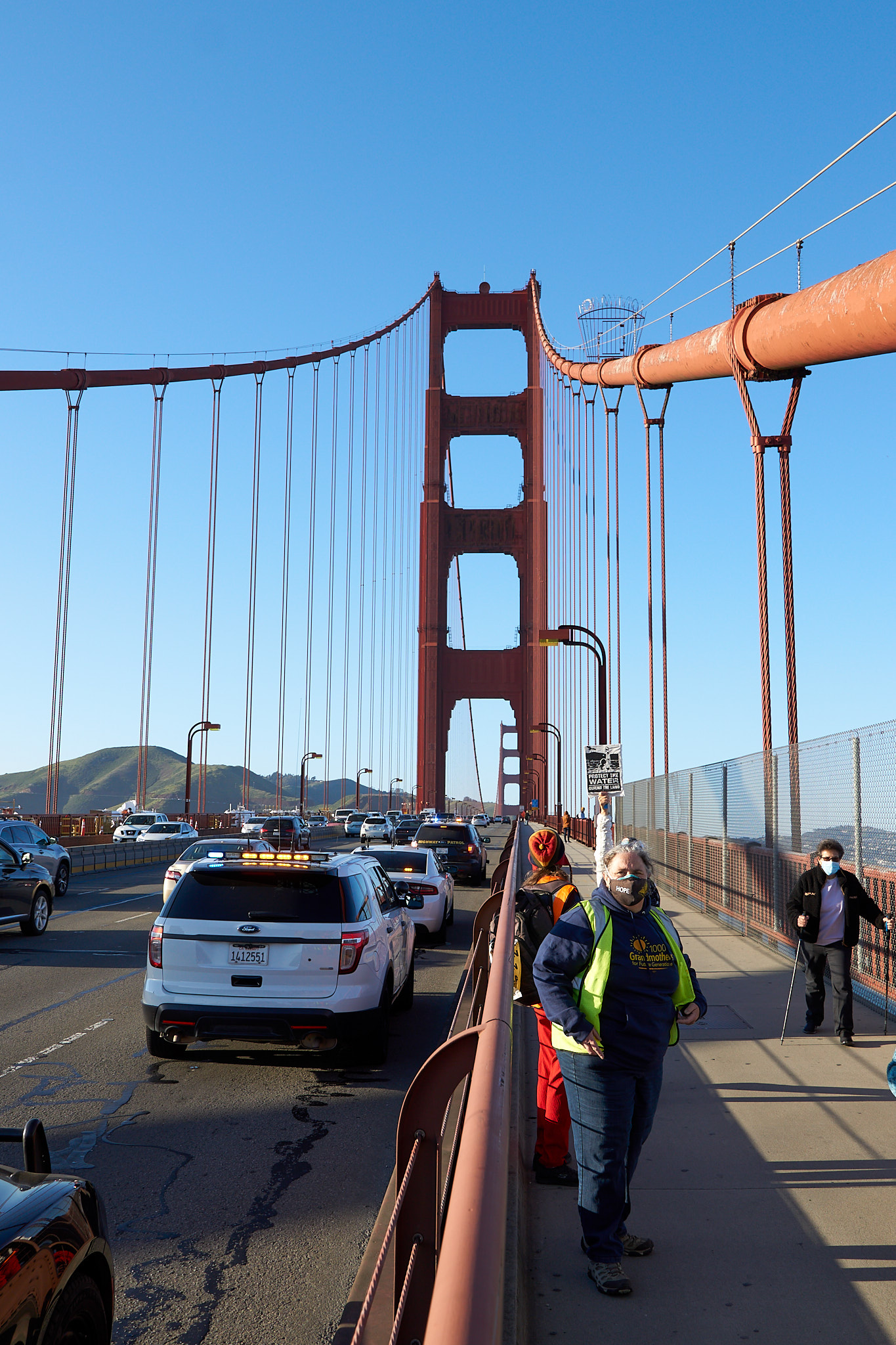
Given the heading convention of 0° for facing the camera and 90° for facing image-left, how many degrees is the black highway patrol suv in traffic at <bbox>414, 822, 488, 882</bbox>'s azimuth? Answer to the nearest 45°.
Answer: approximately 180°

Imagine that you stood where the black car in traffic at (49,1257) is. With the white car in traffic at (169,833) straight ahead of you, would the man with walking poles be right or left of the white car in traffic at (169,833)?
right

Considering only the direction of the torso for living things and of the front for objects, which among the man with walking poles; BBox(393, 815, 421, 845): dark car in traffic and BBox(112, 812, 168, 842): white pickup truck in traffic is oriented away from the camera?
BBox(393, 815, 421, 845): dark car in traffic

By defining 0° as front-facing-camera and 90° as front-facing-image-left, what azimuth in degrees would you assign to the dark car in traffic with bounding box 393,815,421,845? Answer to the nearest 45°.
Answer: approximately 180°

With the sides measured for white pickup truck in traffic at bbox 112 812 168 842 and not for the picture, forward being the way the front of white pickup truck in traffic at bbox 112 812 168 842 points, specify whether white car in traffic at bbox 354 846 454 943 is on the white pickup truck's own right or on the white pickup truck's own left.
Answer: on the white pickup truck's own left

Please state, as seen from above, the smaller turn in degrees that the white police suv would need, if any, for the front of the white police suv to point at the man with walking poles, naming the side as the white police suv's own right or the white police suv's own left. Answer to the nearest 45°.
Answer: approximately 90° to the white police suv's own right

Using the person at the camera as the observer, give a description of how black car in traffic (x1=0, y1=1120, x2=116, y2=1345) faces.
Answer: facing away from the viewer and to the right of the viewer

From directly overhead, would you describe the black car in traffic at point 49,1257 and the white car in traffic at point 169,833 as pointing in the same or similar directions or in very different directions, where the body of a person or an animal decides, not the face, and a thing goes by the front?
very different directions

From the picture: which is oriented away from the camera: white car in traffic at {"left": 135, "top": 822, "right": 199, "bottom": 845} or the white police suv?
the white police suv

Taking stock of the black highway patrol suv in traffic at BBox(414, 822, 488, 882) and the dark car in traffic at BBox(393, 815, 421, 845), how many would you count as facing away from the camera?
2

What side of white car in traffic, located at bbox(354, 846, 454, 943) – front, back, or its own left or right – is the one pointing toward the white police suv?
back
